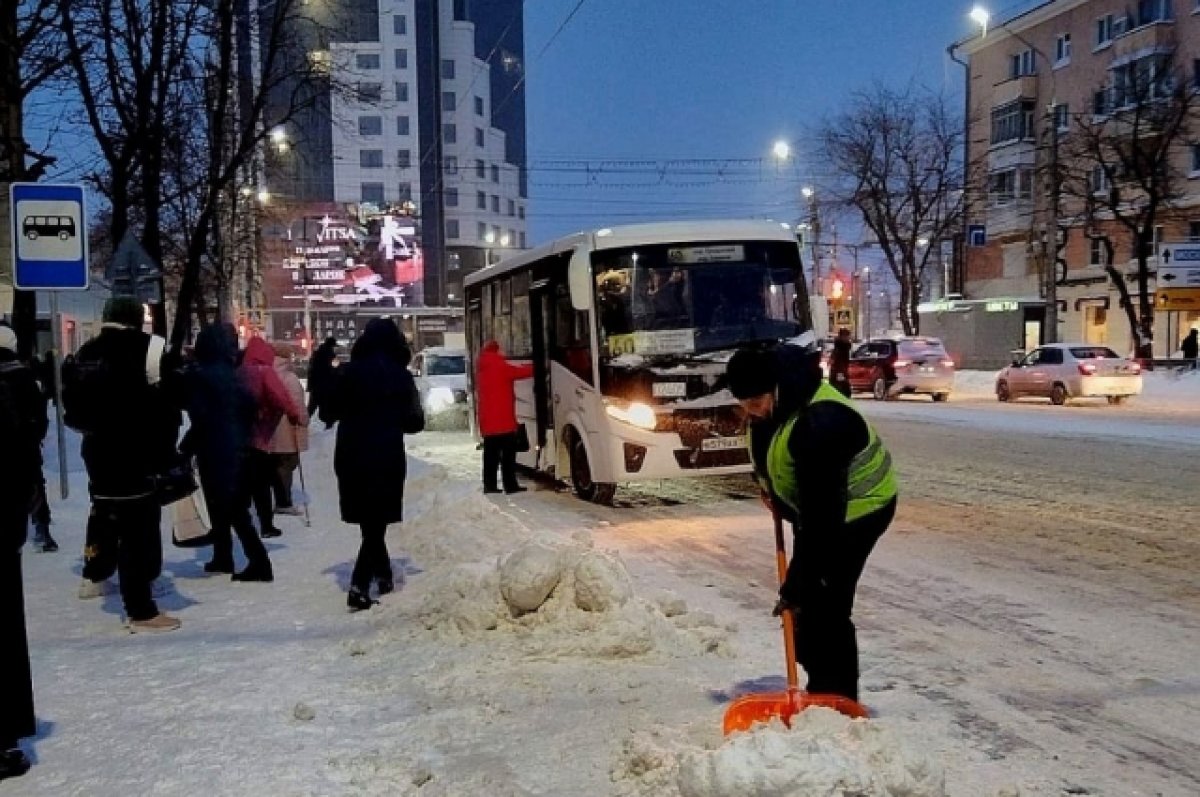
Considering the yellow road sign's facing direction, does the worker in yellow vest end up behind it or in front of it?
in front

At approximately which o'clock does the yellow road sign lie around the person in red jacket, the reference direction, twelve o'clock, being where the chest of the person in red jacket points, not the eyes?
The yellow road sign is roughly at 12 o'clock from the person in red jacket.

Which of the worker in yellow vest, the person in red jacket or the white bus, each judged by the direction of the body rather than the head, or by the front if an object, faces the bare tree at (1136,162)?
the person in red jacket

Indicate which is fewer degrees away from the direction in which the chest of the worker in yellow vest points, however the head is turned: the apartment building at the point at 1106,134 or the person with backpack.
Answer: the person with backpack

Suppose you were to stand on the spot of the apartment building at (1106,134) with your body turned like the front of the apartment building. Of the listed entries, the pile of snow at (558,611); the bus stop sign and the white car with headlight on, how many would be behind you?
0

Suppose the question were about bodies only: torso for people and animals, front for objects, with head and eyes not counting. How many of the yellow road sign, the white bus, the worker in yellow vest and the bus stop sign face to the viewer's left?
1

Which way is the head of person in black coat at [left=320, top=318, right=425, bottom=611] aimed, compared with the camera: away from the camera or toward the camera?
away from the camera

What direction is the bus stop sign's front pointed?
toward the camera

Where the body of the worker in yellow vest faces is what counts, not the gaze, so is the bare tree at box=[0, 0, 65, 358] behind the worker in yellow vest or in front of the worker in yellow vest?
in front

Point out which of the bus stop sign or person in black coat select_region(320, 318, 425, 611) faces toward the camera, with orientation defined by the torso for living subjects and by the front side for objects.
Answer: the bus stop sign

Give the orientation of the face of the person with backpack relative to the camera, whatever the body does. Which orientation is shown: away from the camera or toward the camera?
away from the camera

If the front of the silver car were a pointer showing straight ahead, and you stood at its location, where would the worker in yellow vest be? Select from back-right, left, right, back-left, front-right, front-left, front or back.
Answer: back-left

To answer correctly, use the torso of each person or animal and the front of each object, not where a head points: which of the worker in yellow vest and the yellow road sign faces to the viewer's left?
the worker in yellow vest

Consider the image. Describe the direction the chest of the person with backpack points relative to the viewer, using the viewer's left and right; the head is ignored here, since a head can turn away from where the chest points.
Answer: facing away from the viewer and to the right of the viewer

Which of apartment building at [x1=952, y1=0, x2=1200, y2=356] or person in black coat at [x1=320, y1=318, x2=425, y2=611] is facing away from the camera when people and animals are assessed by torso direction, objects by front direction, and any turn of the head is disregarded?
the person in black coat

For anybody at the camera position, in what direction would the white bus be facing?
facing the viewer and to the right of the viewer

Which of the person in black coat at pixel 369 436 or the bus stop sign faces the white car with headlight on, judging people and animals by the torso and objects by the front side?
the person in black coat

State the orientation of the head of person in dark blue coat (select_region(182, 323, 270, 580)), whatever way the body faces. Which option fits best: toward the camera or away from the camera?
away from the camera

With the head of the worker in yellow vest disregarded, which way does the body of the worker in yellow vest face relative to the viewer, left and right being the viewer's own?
facing to the left of the viewer

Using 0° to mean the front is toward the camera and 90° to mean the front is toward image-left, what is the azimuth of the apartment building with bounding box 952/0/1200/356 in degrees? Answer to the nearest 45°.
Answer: approximately 45°

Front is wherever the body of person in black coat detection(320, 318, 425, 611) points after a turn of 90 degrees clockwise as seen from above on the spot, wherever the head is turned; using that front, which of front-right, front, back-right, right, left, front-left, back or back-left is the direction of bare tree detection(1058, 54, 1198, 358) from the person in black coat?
front-left

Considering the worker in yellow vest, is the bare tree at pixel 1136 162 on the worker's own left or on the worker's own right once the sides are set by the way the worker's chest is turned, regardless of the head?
on the worker's own right
